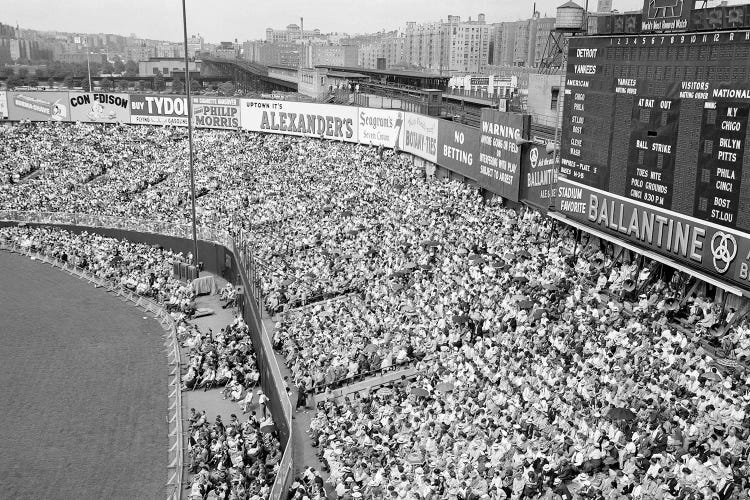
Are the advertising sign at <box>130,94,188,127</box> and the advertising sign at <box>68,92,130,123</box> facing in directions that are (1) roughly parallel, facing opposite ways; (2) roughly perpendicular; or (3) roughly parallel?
roughly parallel

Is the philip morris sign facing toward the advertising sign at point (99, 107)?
no

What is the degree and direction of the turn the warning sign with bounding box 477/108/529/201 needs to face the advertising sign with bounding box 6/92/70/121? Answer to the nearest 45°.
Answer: approximately 90° to its right

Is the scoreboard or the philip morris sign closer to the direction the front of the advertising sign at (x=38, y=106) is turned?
the scoreboard

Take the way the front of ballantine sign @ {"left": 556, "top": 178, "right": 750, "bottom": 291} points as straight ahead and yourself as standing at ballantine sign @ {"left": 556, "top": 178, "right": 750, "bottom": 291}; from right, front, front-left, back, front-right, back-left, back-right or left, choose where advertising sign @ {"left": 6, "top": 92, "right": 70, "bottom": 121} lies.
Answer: right

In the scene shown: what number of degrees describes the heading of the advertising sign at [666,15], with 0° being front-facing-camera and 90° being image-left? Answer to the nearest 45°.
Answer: approximately 45°

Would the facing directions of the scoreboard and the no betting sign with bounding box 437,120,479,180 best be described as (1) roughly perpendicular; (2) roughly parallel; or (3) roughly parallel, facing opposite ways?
roughly parallel

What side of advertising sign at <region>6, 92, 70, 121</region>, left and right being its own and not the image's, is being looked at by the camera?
front

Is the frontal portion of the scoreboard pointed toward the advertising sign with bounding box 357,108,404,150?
no

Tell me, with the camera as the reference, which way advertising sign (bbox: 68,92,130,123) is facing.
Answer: facing the viewer

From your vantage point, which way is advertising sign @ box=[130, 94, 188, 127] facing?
toward the camera

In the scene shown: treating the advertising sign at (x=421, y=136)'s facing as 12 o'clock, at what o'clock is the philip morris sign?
The philip morris sign is roughly at 3 o'clock from the advertising sign.

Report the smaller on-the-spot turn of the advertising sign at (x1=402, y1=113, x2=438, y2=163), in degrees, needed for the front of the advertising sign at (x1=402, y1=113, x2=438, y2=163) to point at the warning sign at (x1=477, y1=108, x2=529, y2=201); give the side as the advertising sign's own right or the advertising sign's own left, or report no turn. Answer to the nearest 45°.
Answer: approximately 45° to the advertising sign's own left

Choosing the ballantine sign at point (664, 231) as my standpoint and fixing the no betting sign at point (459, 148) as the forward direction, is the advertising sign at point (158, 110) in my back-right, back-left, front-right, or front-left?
front-left

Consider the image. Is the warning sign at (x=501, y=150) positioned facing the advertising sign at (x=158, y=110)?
no

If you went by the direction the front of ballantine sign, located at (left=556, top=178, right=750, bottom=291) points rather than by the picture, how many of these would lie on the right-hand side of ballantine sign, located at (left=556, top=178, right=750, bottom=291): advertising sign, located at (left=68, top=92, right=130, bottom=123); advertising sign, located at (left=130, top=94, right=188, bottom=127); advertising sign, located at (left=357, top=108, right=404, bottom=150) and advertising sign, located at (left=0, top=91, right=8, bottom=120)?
4

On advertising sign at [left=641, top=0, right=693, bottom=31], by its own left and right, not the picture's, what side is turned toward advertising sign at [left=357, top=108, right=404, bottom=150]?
right

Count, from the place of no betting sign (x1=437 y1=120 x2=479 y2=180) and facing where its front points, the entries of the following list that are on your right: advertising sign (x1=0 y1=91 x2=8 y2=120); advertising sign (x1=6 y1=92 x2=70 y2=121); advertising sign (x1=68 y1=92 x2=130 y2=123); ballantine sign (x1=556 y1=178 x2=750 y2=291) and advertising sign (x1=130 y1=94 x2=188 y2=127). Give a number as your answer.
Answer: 4

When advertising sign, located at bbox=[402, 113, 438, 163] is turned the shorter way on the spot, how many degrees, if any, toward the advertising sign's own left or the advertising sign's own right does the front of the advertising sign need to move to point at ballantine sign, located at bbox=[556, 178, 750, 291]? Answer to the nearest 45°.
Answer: approximately 45° to the advertising sign's own left
